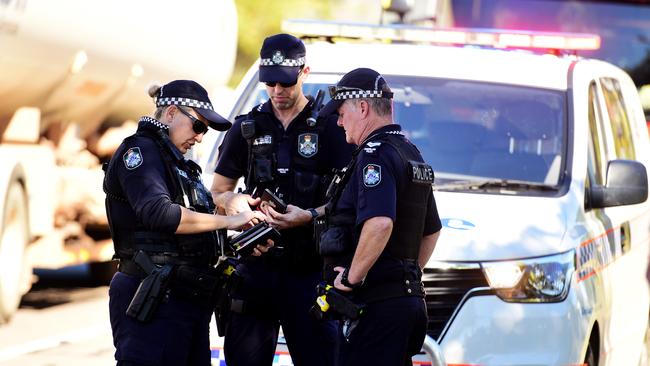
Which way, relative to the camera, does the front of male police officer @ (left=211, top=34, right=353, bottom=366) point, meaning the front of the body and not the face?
toward the camera

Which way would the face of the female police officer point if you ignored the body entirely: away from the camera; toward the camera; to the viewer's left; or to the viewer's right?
to the viewer's right

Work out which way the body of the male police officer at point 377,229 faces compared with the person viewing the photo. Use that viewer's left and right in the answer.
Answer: facing away from the viewer and to the left of the viewer

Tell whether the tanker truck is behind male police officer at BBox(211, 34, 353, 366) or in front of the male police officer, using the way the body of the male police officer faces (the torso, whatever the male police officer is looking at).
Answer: behind

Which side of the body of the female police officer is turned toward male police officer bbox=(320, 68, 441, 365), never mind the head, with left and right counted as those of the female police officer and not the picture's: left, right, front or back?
front

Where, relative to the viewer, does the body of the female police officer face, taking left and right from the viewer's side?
facing to the right of the viewer

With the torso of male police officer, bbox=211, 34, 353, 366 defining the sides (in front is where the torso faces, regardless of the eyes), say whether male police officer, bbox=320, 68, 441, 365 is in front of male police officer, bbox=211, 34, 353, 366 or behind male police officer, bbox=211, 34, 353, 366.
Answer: in front

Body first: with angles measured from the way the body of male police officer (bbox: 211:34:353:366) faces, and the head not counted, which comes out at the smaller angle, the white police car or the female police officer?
the female police officer

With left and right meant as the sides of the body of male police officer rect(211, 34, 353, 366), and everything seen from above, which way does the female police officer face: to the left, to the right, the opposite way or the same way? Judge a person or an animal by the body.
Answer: to the left

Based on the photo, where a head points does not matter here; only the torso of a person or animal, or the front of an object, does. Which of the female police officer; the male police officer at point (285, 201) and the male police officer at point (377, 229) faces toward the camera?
the male police officer at point (285, 201)
